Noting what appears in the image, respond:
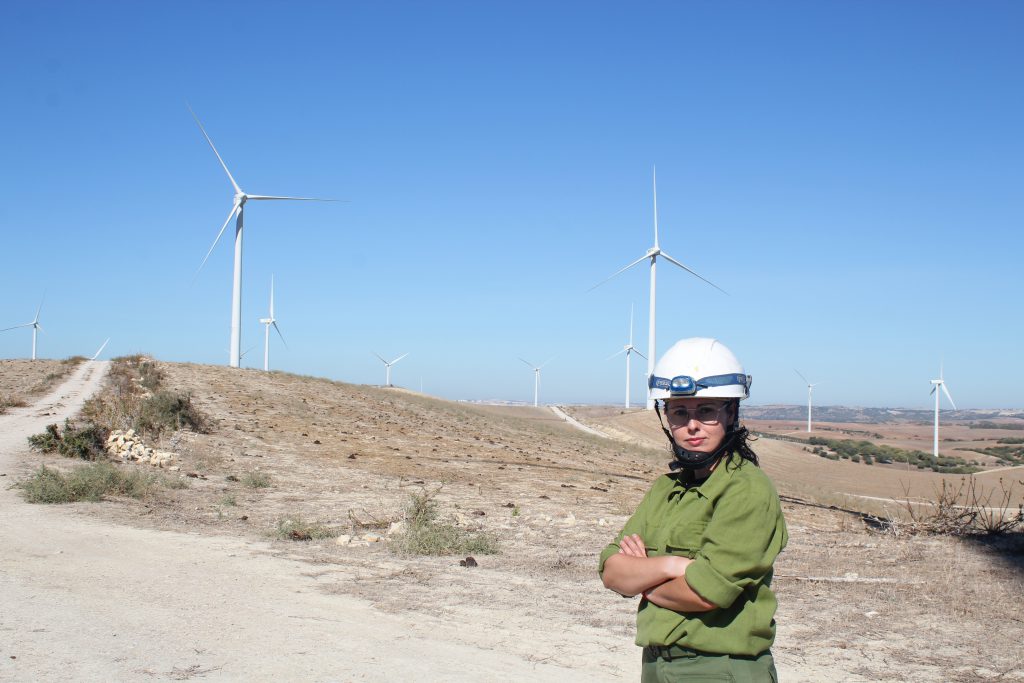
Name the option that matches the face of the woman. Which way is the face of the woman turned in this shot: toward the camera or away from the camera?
toward the camera

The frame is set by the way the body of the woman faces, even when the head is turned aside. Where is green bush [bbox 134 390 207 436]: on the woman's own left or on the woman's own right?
on the woman's own right

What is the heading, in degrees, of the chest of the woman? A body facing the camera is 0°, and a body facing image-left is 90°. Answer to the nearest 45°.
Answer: approximately 45°
